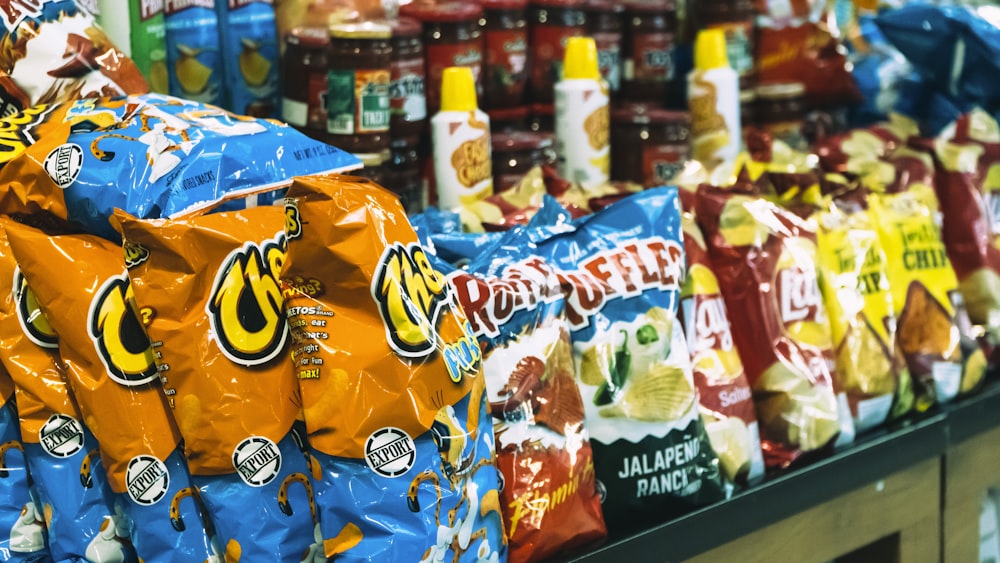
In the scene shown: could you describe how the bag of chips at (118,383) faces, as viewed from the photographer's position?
facing the viewer and to the right of the viewer

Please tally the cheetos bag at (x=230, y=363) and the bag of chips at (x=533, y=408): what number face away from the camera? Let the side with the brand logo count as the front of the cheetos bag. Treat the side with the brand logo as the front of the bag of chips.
0

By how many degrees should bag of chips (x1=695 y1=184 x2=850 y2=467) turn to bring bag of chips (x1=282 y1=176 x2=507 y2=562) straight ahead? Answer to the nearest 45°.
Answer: approximately 90° to its right

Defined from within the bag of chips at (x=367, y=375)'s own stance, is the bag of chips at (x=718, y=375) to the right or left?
on its left

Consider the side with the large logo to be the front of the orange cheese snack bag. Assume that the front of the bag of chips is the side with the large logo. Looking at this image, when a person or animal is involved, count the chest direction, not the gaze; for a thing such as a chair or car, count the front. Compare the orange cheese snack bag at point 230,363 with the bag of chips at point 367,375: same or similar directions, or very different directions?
same or similar directions

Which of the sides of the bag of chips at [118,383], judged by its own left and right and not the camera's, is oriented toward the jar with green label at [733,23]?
left

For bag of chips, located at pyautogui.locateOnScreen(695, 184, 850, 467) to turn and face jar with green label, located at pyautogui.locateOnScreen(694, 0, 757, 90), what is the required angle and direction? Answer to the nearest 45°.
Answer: approximately 135° to its left

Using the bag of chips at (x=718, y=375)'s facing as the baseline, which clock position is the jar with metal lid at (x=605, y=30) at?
The jar with metal lid is roughly at 7 o'clock from the bag of chips.
